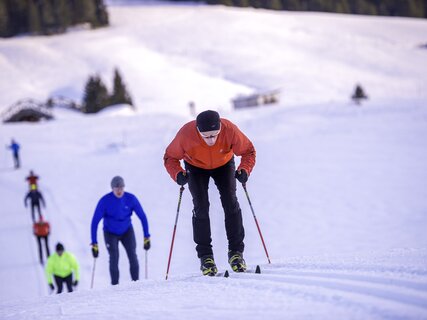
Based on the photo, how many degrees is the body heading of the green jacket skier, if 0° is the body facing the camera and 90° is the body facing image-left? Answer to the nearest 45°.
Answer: approximately 0°

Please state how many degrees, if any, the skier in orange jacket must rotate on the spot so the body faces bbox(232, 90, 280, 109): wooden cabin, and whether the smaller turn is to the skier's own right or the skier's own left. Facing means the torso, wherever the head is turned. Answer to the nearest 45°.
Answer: approximately 180°

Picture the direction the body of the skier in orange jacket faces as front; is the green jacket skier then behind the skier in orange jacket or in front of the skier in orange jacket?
behind

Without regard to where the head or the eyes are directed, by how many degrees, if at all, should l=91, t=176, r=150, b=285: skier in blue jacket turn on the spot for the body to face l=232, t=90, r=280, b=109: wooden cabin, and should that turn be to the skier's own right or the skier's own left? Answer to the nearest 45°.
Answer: approximately 180°

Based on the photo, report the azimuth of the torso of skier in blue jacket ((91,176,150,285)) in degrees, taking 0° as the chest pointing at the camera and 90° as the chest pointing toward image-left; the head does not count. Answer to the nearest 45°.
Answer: approximately 0°

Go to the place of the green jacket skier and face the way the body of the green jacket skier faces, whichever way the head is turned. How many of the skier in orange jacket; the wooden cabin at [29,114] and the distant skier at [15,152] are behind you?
2

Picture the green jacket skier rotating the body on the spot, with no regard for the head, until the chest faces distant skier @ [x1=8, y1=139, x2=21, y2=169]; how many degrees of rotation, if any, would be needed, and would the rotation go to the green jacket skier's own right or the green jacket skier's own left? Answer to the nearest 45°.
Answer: approximately 180°

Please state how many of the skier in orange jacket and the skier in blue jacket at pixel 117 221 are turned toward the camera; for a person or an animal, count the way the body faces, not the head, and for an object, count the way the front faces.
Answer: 2

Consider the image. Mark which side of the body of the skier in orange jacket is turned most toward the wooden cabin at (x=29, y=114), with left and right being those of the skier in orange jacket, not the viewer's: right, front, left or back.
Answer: back

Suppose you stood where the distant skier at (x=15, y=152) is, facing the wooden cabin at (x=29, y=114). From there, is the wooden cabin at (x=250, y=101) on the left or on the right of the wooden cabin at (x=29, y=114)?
right
